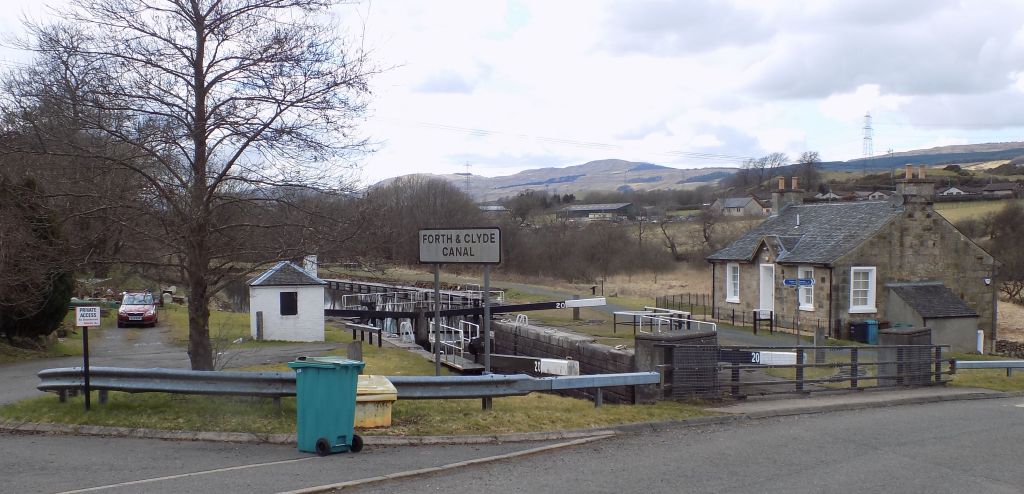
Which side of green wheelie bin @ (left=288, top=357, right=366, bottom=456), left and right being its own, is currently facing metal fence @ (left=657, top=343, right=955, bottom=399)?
right

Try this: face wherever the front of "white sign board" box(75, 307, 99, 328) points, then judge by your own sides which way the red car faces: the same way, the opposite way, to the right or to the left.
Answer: the same way

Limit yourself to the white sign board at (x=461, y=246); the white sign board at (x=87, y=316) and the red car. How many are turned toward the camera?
3

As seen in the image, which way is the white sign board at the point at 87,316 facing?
toward the camera

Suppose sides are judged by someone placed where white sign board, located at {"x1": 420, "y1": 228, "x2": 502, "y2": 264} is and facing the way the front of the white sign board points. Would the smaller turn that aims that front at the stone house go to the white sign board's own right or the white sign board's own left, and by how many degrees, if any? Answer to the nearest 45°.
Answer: approximately 135° to the white sign board's own left

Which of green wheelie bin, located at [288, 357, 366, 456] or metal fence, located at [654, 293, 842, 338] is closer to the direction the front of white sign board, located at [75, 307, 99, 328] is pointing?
the green wheelie bin

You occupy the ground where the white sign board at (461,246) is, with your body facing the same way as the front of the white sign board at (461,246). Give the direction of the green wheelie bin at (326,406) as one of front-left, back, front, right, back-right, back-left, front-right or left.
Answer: front-right

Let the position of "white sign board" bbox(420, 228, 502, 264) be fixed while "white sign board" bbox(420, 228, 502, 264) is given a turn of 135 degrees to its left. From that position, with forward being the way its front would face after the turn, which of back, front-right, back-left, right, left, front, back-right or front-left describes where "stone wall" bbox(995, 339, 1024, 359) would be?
front

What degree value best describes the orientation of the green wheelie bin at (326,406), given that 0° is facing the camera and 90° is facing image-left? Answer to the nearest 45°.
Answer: approximately 135°

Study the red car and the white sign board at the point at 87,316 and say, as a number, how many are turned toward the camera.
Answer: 2

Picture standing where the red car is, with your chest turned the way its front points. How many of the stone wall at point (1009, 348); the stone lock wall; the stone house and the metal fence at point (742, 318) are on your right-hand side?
0

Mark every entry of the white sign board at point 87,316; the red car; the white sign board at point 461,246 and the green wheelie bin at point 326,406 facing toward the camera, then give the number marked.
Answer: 3

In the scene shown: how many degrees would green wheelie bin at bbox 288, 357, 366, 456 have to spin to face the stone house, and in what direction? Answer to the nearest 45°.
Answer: approximately 90° to its right
